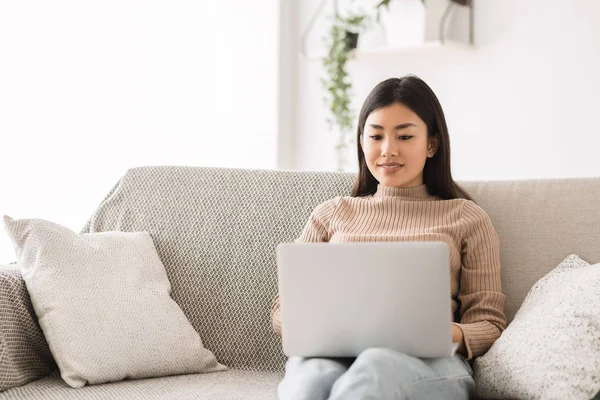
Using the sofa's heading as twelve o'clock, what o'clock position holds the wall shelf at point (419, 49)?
The wall shelf is roughly at 7 o'clock from the sofa.

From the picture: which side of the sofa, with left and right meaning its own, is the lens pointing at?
front

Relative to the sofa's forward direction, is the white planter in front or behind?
behind

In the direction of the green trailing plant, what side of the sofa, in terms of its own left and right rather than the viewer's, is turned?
back

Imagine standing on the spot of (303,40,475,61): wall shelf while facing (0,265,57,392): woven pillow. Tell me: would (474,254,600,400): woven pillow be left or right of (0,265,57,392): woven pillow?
left
